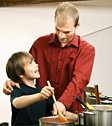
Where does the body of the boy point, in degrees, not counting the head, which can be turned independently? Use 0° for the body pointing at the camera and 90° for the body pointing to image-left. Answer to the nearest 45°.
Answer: approximately 315°

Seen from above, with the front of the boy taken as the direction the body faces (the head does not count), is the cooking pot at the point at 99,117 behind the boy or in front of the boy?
in front

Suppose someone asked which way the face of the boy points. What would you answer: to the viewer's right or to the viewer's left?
to the viewer's right
